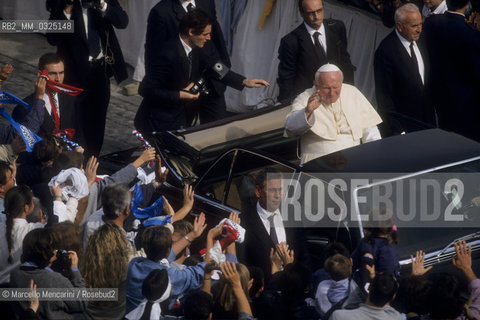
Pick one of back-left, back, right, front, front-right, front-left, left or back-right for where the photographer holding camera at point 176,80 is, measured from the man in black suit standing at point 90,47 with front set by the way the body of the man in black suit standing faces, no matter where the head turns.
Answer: front-left

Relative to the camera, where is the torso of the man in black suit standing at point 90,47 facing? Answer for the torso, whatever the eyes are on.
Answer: toward the camera

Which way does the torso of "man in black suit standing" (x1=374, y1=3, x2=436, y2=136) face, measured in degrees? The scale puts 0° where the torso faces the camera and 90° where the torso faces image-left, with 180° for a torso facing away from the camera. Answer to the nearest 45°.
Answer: approximately 315°

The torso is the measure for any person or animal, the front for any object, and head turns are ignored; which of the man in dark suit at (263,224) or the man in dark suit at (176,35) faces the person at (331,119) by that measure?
the man in dark suit at (176,35)

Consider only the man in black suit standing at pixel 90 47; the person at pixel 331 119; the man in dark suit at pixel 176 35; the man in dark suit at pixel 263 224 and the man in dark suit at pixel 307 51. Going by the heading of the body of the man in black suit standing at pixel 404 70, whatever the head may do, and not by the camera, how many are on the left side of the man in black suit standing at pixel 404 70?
0

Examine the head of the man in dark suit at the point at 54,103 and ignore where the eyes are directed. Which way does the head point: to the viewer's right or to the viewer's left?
to the viewer's right

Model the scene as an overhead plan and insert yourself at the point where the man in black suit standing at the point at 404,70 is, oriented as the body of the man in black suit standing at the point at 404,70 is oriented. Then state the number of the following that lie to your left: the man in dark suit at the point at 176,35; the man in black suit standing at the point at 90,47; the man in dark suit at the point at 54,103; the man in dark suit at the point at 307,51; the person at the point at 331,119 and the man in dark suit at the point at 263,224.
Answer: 0

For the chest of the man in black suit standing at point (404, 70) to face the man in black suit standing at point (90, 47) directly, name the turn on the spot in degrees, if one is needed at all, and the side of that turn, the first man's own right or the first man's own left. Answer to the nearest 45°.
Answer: approximately 135° to the first man's own right

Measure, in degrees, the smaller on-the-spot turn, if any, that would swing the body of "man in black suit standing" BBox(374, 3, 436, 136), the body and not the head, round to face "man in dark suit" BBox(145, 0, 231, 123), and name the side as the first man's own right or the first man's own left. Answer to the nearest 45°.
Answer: approximately 135° to the first man's own right

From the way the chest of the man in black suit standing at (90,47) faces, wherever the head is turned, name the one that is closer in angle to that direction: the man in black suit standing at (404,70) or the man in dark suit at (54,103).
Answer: the man in dark suit

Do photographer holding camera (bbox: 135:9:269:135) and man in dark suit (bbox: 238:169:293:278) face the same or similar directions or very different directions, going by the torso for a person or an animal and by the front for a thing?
same or similar directions

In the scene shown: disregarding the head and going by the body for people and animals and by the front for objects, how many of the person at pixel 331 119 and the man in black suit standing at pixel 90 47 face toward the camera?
2

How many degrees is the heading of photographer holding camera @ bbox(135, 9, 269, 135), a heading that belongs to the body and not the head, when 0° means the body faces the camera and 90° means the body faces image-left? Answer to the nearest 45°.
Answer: approximately 315°

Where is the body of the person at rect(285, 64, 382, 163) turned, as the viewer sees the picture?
toward the camera

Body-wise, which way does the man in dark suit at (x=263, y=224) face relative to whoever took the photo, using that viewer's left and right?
facing the viewer and to the right of the viewer

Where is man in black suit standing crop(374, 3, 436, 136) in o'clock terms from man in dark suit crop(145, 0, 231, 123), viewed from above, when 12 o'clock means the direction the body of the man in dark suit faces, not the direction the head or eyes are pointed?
The man in black suit standing is roughly at 11 o'clock from the man in dark suit.
